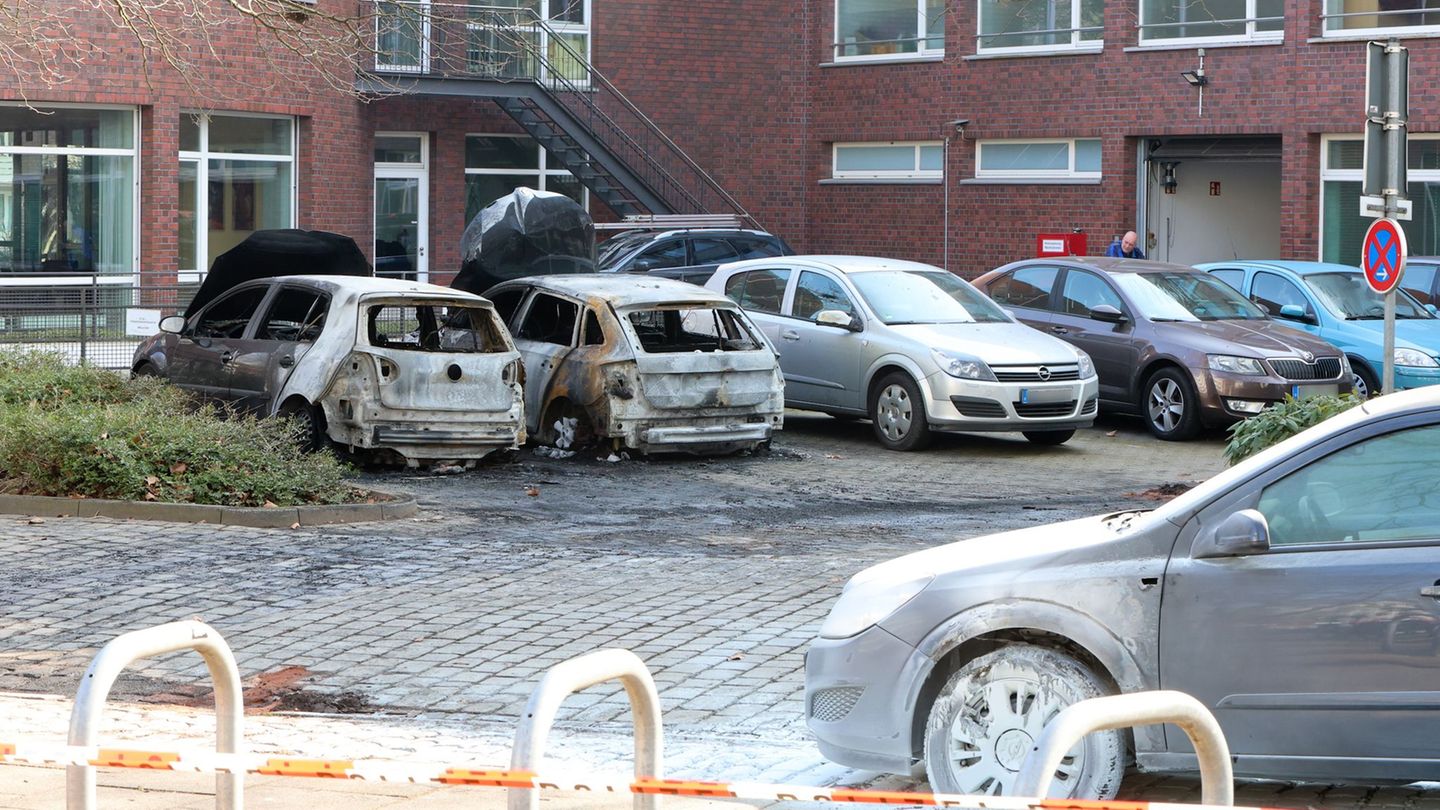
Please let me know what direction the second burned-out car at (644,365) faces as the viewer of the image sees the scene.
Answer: facing away from the viewer and to the left of the viewer

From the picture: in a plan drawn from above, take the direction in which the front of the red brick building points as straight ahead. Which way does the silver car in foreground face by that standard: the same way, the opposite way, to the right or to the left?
to the right

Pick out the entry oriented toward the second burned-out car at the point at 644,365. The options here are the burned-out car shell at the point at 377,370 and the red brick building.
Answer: the red brick building

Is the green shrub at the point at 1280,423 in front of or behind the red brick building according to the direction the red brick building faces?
in front

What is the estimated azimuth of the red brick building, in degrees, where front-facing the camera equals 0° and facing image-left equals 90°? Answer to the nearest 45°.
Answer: approximately 0°

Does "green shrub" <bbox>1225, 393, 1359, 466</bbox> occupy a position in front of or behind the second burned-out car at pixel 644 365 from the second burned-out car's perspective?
behind

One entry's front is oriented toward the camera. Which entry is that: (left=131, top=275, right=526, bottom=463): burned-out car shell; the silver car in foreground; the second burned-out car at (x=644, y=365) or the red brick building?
the red brick building

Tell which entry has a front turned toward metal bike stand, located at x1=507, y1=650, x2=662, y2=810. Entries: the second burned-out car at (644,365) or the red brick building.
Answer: the red brick building

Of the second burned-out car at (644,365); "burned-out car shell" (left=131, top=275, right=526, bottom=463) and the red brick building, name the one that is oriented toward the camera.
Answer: the red brick building

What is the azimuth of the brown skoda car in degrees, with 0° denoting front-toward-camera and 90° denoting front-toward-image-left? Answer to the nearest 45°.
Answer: approximately 315°
